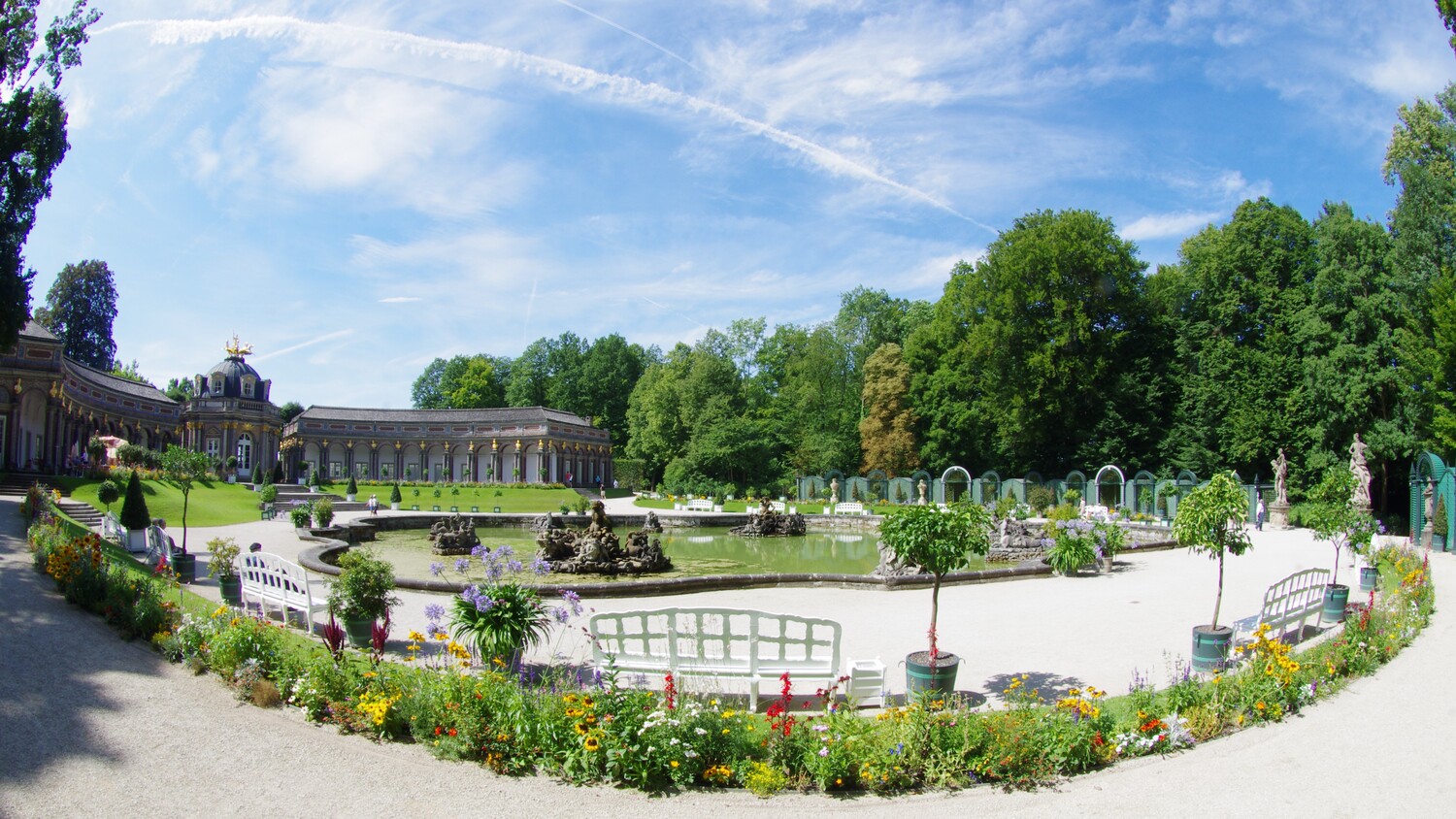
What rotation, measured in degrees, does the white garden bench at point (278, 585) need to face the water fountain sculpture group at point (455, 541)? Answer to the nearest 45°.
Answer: approximately 45° to its left

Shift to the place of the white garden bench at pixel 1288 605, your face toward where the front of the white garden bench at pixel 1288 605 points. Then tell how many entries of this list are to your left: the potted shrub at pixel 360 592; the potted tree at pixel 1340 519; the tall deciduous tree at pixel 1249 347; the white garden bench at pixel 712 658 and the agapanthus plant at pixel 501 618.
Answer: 3

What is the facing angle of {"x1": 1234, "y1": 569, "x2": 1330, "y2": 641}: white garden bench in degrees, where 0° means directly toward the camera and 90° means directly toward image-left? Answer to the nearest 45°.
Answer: approximately 135°

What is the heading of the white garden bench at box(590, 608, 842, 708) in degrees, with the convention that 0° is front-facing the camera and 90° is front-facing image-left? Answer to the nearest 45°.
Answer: approximately 180°

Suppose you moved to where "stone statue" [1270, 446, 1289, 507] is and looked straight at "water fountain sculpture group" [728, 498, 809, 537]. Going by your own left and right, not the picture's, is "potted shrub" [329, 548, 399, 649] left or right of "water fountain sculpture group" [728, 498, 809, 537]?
left

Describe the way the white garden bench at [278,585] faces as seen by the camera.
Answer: facing away from the viewer and to the right of the viewer

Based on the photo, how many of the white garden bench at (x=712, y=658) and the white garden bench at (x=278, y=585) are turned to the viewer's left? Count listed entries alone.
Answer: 0
